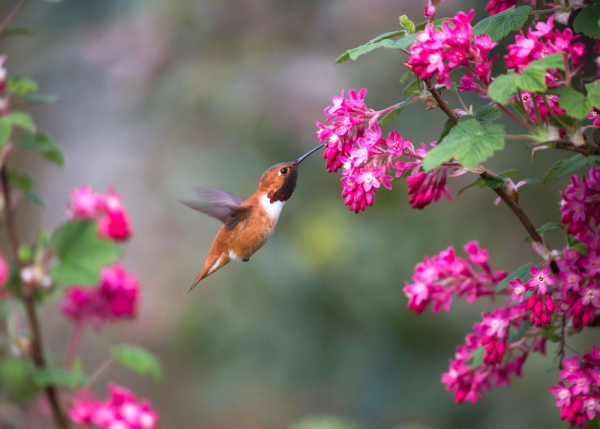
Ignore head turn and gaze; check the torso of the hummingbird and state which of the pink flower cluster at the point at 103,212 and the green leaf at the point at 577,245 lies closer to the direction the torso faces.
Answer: the green leaf

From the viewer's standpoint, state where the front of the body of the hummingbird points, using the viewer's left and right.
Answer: facing to the right of the viewer

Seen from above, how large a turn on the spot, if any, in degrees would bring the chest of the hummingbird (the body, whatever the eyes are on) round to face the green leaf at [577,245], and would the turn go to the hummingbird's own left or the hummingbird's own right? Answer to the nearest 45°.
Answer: approximately 45° to the hummingbird's own right
